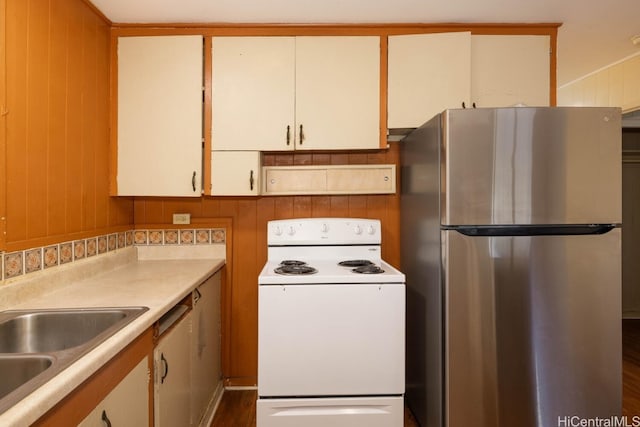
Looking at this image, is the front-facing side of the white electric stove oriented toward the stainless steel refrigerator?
no

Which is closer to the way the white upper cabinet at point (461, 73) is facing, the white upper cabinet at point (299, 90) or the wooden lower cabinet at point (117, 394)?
the wooden lower cabinet

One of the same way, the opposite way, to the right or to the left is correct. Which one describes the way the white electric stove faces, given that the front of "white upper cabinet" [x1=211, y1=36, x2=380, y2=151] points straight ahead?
the same way

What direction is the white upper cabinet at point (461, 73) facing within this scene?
toward the camera

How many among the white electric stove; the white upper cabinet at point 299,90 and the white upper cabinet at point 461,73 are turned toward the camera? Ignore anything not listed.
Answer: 3

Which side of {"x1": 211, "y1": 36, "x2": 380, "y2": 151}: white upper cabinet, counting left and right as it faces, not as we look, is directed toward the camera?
front

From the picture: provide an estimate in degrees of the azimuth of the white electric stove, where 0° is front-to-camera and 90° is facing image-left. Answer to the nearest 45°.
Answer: approximately 0°

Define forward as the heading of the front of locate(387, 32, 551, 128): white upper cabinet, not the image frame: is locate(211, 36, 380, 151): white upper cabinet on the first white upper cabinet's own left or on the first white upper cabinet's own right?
on the first white upper cabinet's own right

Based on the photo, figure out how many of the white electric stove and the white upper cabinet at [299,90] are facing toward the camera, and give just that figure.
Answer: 2

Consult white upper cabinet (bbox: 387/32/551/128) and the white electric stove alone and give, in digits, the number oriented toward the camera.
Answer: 2

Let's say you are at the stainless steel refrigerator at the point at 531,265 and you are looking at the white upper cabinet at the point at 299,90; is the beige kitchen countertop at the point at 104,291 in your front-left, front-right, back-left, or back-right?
front-left

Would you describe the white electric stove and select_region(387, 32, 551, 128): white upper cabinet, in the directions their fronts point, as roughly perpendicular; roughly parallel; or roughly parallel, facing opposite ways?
roughly parallel
